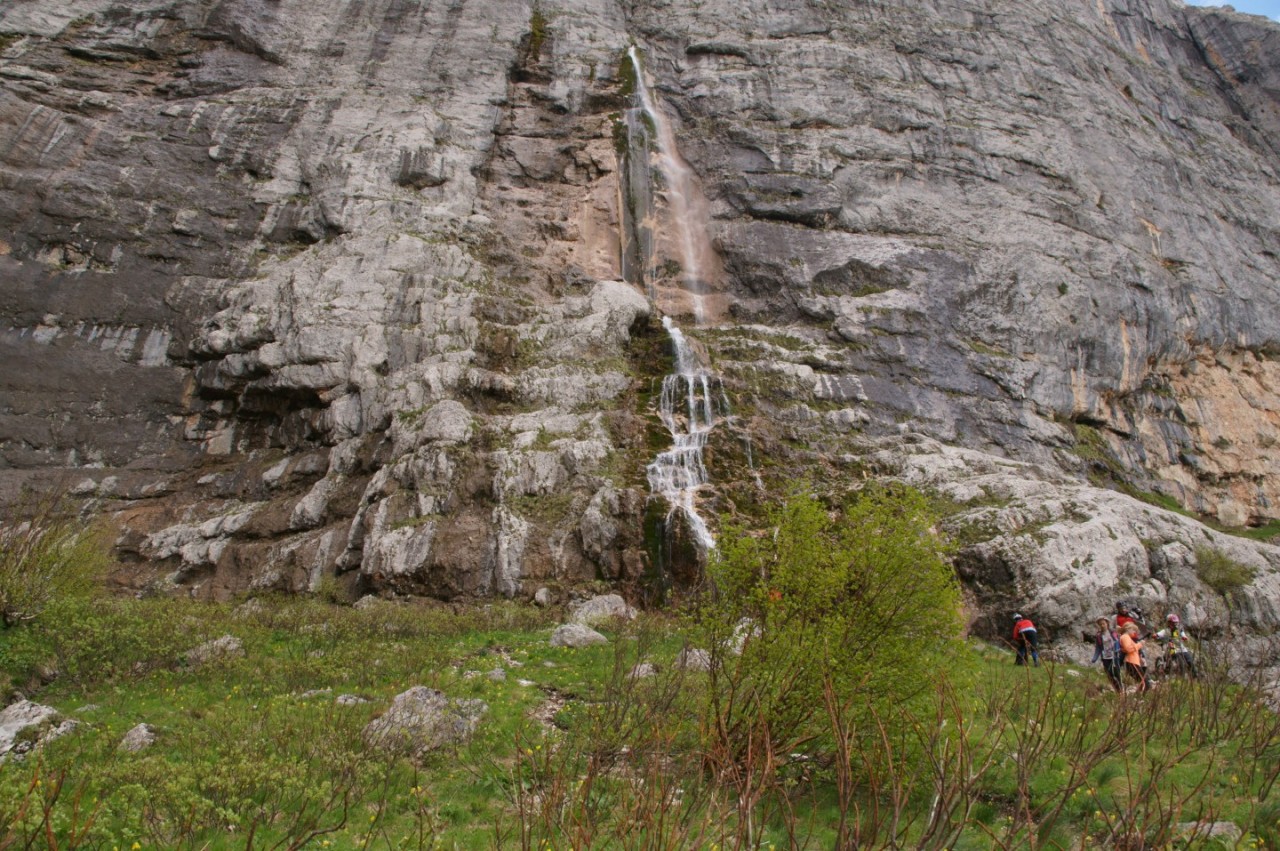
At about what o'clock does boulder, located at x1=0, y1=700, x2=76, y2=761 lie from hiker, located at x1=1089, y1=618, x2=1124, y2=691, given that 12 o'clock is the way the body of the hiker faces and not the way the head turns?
The boulder is roughly at 1 o'clock from the hiker.

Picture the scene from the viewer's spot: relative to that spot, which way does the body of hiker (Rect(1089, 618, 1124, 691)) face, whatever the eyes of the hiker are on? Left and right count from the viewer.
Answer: facing the viewer

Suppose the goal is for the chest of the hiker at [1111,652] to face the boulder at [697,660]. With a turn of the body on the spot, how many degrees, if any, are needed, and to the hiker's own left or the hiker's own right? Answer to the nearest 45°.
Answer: approximately 45° to the hiker's own right

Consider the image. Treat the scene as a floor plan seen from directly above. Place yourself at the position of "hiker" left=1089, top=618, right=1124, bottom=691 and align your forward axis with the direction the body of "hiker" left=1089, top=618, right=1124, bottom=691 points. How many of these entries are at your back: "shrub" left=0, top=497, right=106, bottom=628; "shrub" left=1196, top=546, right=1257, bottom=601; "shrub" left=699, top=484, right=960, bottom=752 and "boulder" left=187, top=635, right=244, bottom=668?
1

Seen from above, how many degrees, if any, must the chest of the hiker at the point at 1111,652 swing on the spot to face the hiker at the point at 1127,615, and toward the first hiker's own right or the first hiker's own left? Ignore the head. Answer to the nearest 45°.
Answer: approximately 180°

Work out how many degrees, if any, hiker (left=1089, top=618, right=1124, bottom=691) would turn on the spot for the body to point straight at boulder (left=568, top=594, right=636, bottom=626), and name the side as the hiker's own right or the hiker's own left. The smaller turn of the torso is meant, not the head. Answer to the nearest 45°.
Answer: approximately 90° to the hiker's own right

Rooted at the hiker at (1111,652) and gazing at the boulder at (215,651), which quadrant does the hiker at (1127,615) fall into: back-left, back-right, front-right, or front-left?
back-right

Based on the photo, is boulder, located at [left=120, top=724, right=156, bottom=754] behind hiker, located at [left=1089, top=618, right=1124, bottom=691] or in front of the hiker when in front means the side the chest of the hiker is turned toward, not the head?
in front

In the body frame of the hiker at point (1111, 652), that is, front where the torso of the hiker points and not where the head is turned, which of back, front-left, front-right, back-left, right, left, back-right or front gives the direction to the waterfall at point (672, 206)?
back-right

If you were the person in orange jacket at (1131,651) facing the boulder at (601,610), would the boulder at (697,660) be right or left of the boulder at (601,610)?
left

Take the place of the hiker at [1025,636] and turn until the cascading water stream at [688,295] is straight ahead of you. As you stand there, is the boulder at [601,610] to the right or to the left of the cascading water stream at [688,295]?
left
